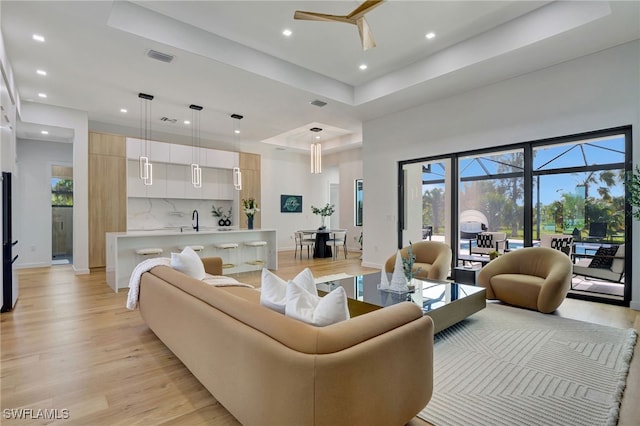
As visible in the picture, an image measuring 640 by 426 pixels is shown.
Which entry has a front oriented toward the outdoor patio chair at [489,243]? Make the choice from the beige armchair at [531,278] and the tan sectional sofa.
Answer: the tan sectional sofa

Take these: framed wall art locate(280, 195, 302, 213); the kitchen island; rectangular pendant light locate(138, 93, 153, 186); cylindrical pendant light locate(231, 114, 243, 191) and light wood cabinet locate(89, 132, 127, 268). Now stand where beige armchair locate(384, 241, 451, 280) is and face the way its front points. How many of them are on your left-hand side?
0

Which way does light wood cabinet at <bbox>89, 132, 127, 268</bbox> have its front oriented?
toward the camera

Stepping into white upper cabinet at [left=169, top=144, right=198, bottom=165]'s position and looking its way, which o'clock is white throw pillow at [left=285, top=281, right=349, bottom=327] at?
The white throw pillow is roughly at 12 o'clock from the white upper cabinet.

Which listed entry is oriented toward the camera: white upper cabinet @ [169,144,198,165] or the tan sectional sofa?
the white upper cabinet

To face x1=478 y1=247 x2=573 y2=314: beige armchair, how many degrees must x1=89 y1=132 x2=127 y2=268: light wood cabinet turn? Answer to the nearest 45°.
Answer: approximately 45° to its left

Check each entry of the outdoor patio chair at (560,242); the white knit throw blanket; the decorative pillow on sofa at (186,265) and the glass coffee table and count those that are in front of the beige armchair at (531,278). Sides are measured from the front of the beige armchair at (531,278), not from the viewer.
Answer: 3

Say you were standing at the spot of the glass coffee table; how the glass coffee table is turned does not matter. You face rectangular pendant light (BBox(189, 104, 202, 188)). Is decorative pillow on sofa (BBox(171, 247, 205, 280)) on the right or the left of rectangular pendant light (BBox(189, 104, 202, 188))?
left

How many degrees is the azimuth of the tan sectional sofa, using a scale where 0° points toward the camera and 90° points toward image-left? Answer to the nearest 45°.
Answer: approximately 225°

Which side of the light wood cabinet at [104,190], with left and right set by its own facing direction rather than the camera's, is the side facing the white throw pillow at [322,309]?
front

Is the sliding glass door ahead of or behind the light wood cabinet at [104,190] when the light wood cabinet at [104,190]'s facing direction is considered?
ahead

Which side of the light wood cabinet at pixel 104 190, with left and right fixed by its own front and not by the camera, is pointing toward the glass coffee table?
front

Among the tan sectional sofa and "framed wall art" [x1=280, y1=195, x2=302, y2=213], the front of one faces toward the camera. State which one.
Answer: the framed wall art

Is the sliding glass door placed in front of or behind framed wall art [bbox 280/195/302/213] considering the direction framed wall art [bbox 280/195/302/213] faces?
in front

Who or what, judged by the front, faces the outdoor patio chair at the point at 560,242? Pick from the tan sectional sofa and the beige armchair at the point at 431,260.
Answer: the tan sectional sofa

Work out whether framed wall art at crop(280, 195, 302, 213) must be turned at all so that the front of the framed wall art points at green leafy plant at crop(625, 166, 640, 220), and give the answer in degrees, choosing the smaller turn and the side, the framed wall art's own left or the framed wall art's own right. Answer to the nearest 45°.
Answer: approximately 45° to the framed wall art's own left

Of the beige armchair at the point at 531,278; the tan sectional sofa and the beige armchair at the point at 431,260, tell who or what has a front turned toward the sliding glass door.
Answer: the tan sectional sofa

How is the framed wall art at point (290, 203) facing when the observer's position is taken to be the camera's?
facing the viewer

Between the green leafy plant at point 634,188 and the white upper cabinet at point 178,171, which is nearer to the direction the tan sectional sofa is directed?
the green leafy plant

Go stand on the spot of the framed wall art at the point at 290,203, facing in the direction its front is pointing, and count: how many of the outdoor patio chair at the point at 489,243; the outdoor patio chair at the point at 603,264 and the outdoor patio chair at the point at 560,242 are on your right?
0

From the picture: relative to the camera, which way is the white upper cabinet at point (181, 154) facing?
toward the camera

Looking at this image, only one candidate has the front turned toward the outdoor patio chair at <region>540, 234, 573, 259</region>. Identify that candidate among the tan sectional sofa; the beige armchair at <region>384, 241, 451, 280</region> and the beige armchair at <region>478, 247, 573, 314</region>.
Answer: the tan sectional sofa

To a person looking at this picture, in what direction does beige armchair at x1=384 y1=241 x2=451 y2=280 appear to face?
facing the viewer and to the left of the viewer

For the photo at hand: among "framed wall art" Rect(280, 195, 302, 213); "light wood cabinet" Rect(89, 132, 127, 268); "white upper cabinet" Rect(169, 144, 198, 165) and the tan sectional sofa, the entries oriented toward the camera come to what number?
3

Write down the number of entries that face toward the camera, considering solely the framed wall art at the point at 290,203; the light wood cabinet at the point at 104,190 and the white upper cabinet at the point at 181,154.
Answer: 3
